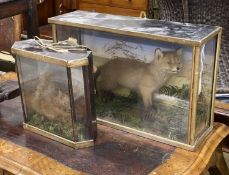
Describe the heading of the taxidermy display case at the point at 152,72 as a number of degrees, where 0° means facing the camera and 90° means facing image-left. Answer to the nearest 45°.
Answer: approximately 45°

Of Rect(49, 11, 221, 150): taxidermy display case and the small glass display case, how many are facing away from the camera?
0

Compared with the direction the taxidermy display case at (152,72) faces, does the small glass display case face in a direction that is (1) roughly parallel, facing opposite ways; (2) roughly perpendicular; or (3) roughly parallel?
roughly parallel

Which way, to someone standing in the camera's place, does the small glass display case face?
facing the viewer and to the left of the viewer
